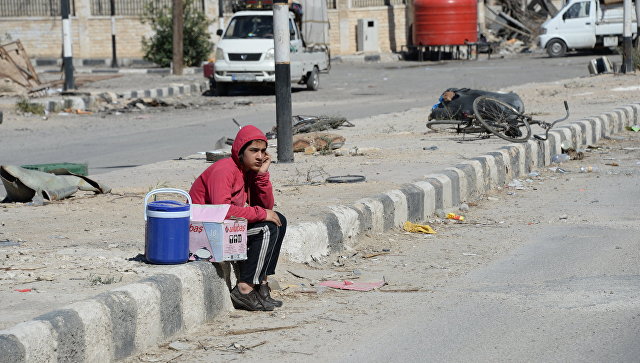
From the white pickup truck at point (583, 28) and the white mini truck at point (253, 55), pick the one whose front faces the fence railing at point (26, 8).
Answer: the white pickup truck

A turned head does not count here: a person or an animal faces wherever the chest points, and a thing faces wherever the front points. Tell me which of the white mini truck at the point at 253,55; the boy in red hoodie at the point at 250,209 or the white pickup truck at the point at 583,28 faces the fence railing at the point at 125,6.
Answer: the white pickup truck

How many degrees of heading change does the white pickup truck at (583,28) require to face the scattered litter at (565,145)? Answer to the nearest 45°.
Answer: approximately 90° to its left

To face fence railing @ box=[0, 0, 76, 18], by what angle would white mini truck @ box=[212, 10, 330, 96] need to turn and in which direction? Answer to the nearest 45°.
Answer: approximately 90° to its right

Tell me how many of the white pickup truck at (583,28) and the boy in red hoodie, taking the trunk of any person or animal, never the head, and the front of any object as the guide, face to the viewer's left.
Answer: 1

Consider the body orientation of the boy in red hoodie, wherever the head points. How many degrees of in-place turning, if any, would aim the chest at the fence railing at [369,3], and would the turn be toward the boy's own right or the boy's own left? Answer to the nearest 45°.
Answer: approximately 135° to the boy's own left

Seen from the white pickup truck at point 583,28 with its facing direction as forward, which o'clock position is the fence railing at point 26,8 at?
The fence railing is roughly at 12 o'clock from the white pickup truck.

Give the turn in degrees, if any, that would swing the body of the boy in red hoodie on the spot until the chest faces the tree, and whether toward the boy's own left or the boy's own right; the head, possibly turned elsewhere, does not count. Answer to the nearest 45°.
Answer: approximately 135° to the boy's own left

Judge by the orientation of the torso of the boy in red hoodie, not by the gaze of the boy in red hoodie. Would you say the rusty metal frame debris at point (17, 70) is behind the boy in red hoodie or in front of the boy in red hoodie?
behind

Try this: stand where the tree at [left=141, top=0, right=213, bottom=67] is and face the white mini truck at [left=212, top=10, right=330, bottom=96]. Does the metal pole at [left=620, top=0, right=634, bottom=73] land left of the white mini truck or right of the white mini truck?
left

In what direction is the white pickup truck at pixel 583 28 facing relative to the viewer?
to the viewer's left

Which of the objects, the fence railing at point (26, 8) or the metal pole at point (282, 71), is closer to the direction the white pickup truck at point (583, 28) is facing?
the fence railing
